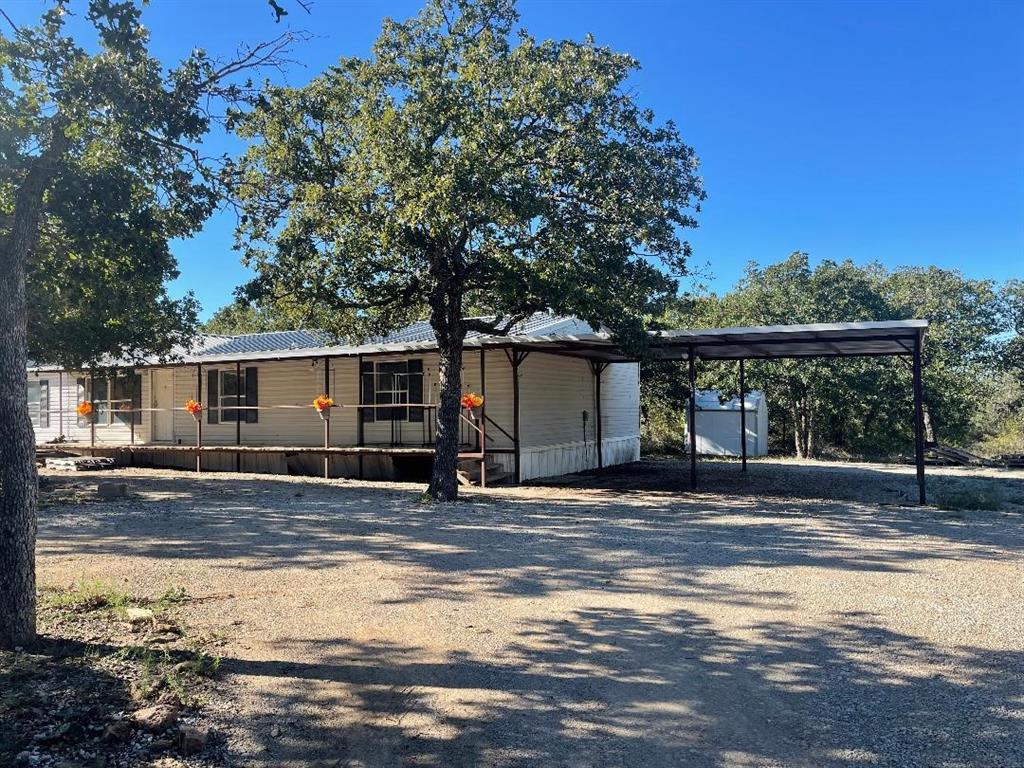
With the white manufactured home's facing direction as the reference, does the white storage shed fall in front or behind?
behind

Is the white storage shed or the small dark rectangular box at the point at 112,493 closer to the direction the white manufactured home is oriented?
the small dark rectangular box

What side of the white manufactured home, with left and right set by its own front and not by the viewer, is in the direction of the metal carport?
left

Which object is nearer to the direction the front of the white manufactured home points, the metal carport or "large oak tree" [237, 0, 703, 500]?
the large oak tree

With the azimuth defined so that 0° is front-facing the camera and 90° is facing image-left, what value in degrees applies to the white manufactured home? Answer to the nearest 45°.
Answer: approximately 45°

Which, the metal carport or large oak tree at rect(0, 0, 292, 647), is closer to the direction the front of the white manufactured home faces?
the large oak tree

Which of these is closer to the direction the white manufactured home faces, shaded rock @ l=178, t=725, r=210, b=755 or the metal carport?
the shaded rock
